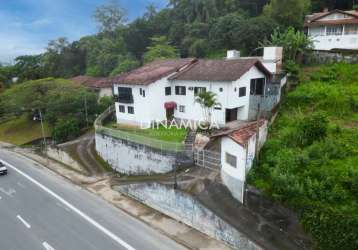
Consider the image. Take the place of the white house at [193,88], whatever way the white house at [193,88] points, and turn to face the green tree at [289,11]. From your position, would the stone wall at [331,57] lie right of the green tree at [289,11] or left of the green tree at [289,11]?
right

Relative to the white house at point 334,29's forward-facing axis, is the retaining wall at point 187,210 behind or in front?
in front

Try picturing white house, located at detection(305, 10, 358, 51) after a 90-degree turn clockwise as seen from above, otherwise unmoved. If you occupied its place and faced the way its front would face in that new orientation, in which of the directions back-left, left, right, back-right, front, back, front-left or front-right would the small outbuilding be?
left

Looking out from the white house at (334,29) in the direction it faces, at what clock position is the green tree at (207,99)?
The green tree is roughly at 1 o'clock from the white house.

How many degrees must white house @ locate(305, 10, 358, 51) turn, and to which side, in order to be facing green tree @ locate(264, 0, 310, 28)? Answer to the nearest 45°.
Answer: approximately 135° to its right

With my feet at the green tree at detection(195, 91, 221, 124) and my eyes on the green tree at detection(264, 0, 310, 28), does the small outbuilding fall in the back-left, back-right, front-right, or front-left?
back-right

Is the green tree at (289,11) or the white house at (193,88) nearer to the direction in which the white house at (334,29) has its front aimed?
the white house

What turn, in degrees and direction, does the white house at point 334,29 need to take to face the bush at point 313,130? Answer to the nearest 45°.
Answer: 0° — it already faces it

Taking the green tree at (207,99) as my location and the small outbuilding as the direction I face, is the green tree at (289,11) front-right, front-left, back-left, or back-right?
back-left

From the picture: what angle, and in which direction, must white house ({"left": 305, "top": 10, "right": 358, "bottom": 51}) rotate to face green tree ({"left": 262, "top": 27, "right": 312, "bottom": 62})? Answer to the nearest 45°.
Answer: approximately 45° to its right

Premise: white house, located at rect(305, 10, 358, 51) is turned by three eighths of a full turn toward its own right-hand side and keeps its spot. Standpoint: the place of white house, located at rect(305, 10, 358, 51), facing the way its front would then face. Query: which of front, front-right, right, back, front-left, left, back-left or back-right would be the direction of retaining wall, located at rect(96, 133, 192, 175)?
left

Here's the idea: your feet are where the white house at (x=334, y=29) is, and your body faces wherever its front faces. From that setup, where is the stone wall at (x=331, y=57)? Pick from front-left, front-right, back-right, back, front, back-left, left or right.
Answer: front

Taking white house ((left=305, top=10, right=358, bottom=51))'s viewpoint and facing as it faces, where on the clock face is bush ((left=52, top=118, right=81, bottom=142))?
The bush is roughly at 2 o'clock from the white house.

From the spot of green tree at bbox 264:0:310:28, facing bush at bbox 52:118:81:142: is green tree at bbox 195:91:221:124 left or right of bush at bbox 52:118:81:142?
left

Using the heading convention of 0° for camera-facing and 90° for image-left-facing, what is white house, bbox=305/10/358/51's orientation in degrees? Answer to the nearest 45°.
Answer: approximately 0°
